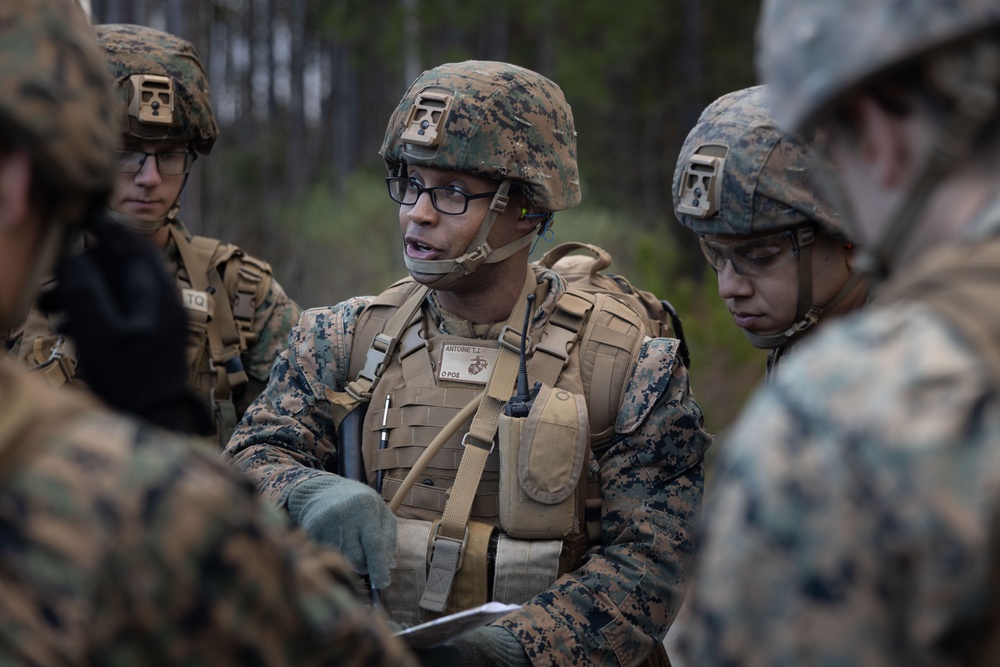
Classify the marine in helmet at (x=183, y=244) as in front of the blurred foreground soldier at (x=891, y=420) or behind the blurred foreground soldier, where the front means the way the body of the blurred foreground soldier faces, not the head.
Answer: in front

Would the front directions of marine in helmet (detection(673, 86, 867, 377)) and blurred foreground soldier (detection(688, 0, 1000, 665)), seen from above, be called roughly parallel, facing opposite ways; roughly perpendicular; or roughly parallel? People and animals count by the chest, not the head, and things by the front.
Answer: roughly perpendicular

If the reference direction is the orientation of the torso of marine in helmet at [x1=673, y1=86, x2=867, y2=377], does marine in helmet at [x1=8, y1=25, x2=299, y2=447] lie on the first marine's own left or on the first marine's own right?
on the first marine's own right

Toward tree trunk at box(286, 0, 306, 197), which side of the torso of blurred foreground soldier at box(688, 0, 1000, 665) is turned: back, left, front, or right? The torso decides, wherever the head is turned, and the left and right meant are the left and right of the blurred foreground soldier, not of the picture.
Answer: front

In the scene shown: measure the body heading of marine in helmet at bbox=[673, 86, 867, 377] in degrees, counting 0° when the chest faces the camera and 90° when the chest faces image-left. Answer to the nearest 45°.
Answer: approximately 45°

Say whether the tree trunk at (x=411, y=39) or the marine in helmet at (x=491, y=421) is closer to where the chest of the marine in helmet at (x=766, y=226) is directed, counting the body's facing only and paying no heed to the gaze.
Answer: the marine in helmet

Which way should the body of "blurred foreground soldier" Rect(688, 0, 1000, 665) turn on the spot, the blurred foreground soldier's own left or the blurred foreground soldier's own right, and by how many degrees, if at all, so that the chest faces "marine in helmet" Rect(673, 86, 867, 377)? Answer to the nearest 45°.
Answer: approximately 45° to the blurred foreground soldier's own right

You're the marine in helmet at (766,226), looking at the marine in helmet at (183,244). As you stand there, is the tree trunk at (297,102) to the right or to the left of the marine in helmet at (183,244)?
right

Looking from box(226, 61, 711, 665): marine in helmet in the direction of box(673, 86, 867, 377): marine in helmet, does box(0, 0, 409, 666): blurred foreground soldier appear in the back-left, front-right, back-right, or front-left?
back-right

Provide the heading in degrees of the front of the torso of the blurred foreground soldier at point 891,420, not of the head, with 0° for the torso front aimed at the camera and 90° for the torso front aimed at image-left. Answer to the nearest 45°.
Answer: approximately 135°

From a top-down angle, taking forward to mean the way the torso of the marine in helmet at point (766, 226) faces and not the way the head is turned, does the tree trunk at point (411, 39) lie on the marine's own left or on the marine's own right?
on the marine's own right

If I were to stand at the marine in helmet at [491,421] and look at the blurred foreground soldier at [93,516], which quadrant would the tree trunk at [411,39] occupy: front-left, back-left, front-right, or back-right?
back-right

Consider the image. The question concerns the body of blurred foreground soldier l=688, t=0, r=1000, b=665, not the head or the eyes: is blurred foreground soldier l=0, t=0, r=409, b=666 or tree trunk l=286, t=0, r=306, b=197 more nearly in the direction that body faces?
the tree trunk

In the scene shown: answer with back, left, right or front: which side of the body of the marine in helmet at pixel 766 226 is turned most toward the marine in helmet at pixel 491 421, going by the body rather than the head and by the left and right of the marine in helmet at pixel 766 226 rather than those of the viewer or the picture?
front

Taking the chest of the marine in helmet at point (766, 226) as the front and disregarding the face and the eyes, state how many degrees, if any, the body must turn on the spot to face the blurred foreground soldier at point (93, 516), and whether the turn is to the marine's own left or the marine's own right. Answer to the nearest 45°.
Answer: approximately 45° to the marine's own left

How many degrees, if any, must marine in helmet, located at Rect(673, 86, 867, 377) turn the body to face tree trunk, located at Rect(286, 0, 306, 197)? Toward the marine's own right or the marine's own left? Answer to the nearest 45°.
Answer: approximately 90° to the marine's own right
